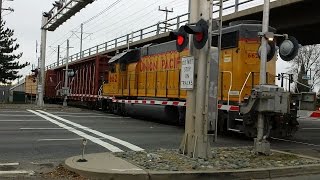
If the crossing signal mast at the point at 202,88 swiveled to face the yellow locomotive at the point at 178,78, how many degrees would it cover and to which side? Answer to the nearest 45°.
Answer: approximately 135° to its right

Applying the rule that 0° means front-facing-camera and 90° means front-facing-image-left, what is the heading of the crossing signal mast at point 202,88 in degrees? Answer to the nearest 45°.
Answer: approximately 45°

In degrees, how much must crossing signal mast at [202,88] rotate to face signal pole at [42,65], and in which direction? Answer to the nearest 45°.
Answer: approximately 90° to its right
